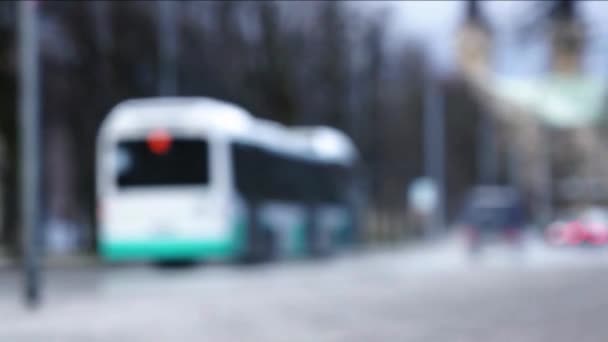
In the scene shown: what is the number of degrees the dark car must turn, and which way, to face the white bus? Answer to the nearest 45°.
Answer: approximately 135° to its left

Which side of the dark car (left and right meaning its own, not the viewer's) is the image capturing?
back

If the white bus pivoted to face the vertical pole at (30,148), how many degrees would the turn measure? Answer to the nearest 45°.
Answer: approximately 135° to its right

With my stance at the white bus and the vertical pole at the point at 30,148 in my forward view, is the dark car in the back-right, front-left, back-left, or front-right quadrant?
back-left

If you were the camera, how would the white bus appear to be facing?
facing away from the viewer and to the right of the viewer

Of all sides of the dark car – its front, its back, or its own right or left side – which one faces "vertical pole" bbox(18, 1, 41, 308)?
back

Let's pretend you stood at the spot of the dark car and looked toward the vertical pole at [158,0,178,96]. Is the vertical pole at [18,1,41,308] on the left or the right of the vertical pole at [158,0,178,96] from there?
left

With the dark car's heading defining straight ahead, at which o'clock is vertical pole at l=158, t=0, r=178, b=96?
The vertical pole is roughly at 8 o'clock from the dark car.
